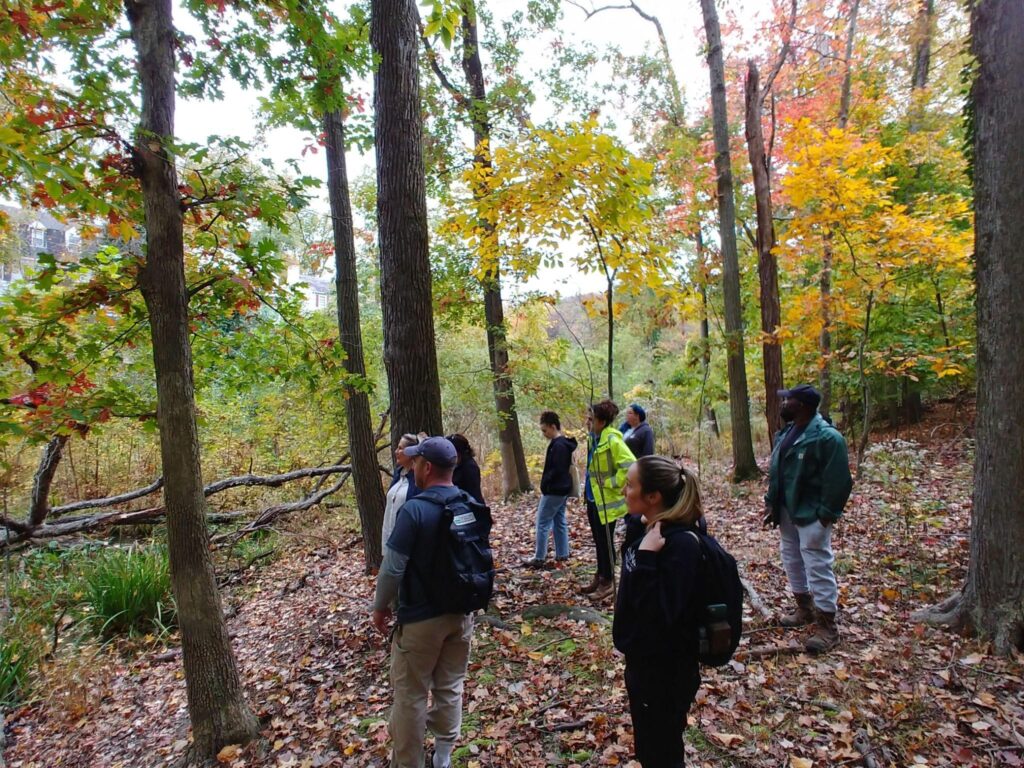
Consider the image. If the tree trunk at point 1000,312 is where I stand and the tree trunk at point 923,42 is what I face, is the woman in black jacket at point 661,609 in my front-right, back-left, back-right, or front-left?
back-left

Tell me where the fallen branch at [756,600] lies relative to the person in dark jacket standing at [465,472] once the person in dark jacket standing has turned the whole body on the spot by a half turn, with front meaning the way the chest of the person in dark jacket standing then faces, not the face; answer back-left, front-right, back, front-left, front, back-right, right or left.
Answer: front

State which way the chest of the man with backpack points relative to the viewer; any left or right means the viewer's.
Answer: facing away from the viewer and to the left of the viewer

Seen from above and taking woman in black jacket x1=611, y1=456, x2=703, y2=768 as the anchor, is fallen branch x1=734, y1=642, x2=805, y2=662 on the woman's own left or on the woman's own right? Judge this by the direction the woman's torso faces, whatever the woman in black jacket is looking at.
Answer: on the woman's own right

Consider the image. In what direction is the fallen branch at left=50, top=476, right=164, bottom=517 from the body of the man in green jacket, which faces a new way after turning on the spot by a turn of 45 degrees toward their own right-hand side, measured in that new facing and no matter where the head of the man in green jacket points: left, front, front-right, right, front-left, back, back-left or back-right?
front

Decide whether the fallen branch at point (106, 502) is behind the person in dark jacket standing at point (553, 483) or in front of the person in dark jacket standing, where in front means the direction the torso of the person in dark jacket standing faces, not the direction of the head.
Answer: in front

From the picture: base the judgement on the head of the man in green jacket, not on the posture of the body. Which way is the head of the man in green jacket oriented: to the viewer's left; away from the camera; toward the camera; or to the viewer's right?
to the viewer's left

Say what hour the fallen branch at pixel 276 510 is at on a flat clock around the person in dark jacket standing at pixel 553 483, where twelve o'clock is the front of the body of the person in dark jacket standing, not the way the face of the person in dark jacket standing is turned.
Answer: The fallen branch is roughly at 1 o'clock from the person in dark jacket standing.

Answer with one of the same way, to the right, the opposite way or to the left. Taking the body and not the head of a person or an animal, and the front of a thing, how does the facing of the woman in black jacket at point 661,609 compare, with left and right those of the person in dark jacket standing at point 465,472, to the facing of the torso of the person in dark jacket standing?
the same way

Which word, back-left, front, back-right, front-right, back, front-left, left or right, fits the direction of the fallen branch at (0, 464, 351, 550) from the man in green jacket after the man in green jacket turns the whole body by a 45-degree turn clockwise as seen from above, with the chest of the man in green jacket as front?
front

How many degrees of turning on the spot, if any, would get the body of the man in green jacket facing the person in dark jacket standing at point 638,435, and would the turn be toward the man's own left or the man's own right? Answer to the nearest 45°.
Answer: approximately 90° to the man's own right
